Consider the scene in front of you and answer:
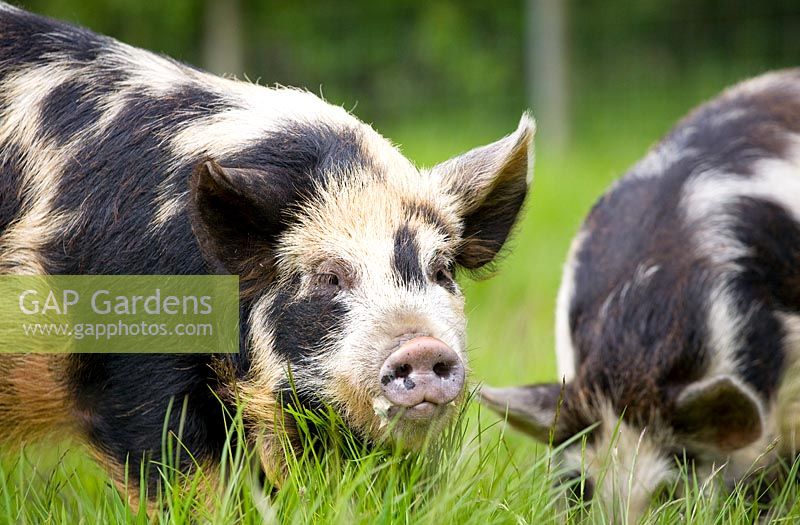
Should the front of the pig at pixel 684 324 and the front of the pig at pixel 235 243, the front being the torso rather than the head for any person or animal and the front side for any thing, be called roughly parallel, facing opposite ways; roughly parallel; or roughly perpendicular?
roughly perpendicular

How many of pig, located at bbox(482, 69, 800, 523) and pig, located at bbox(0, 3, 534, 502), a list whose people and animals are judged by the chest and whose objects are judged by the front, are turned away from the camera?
0

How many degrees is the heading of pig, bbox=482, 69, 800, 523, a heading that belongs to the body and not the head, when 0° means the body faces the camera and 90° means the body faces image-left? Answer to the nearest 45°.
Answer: approximately 45°

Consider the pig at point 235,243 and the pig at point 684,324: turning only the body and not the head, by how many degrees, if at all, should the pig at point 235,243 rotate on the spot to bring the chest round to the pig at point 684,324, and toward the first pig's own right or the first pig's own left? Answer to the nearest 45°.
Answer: approximately 45° to the first pig's own left
